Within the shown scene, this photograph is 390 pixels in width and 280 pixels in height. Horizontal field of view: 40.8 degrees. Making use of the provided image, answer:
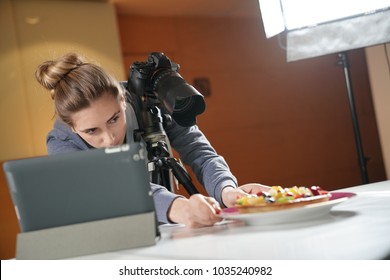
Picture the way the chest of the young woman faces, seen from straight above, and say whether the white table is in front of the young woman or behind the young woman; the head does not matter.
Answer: in front

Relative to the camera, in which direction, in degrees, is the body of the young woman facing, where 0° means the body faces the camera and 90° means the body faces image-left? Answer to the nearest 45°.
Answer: approximately 315°

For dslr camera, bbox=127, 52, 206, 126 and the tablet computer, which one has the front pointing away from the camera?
the tablet computer

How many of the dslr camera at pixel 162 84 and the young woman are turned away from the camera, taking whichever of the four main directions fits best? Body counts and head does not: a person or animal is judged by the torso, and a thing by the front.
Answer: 0

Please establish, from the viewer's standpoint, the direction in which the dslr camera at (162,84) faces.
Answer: facing the viewer and to the right of the viewer

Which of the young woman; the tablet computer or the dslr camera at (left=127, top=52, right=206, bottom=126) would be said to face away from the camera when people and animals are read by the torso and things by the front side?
the tablet computer

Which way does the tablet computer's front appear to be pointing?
away from the camera

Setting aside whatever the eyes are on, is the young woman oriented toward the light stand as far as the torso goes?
no

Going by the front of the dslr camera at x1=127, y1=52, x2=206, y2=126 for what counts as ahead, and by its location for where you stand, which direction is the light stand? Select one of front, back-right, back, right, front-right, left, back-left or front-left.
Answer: left

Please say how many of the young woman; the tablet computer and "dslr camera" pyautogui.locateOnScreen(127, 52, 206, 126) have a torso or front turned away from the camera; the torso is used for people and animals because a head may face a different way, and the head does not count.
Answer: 1

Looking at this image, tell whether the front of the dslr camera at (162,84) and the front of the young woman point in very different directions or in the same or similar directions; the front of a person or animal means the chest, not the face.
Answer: same or similar directions

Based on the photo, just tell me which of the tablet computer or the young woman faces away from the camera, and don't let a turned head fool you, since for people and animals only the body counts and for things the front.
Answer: the tablet computer

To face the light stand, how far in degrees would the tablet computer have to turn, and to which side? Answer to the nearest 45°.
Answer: approximately 45° to its right

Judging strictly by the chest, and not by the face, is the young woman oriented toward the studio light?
no

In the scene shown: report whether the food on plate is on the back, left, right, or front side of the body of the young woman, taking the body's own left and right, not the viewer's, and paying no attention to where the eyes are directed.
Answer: front

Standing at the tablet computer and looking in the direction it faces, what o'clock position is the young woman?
The young woman is roughly at 12 o'clock from the tablet computer.
